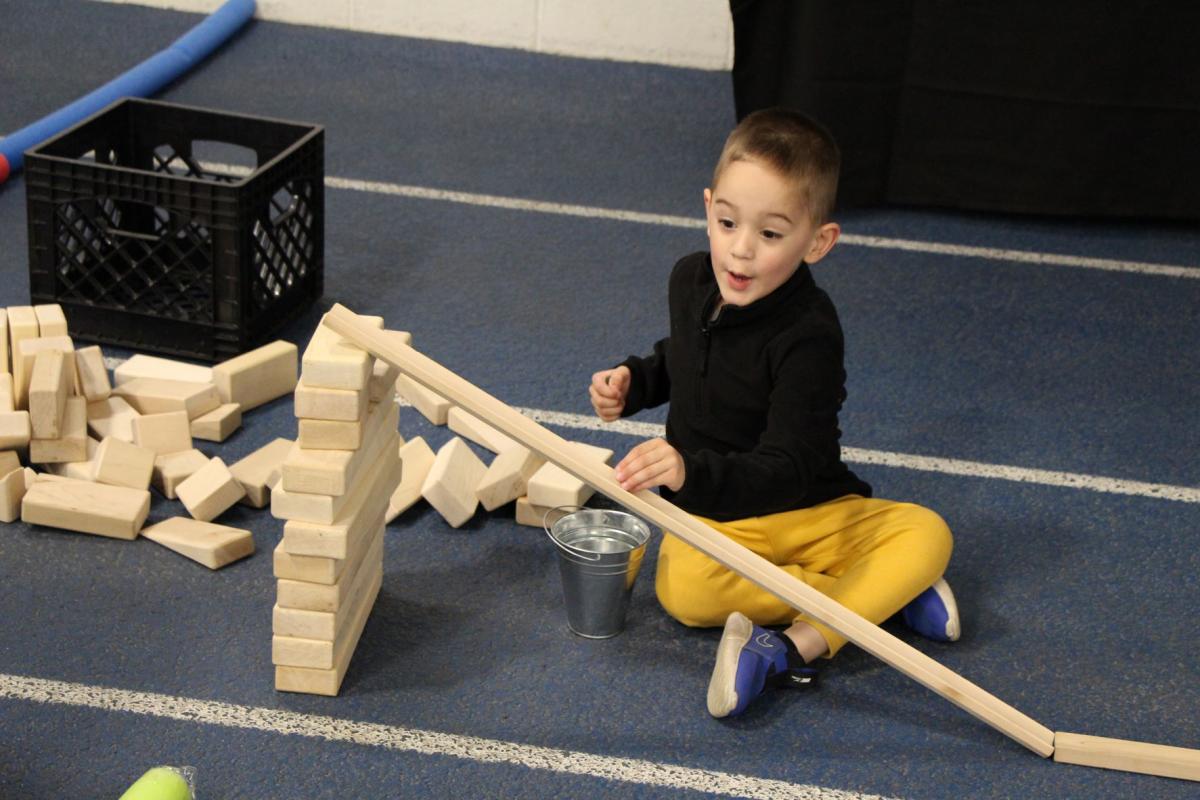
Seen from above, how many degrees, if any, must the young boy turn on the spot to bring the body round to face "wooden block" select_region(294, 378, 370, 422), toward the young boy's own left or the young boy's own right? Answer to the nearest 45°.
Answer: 0° — they already face it

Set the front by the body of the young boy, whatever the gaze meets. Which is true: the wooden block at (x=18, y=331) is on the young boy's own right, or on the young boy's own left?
on the young boy's own right

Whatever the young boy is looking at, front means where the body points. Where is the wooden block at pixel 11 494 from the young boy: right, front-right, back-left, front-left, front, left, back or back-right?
front-right

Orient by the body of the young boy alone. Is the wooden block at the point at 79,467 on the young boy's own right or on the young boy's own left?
on the young boy's own right

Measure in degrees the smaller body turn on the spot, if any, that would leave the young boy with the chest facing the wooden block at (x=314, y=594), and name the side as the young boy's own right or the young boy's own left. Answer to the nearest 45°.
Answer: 0° — they already face it

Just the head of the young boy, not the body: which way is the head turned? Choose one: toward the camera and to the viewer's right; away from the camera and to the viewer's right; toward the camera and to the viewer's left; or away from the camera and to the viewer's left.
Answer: toward the camera and to the viewer's left

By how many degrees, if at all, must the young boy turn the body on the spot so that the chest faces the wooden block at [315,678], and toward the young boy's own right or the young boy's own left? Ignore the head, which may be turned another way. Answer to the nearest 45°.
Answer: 0° — they already face it

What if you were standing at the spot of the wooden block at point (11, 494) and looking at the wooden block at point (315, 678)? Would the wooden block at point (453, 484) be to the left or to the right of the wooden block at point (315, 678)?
left

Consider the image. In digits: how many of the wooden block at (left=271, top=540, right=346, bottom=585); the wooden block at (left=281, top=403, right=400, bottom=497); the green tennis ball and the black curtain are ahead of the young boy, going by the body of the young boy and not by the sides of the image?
3

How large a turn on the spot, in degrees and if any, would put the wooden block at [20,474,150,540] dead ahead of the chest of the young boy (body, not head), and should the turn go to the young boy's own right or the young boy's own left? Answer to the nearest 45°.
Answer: approximately 45° to the young boy's own right
